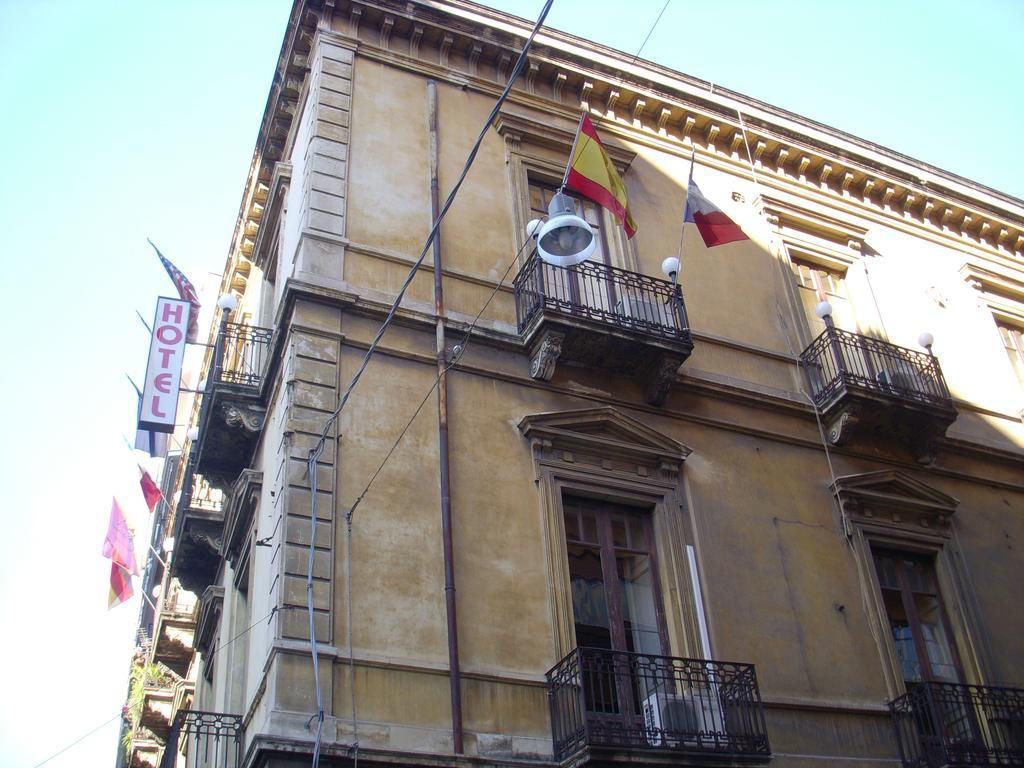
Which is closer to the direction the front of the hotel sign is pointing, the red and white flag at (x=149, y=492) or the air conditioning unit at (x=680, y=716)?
the air conditioning unit

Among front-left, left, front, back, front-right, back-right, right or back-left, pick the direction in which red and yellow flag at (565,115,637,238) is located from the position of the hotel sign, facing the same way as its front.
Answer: front-left

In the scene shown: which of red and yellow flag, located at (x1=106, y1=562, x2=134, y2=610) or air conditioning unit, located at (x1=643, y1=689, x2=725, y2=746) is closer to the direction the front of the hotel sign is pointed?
the air conditioning unit

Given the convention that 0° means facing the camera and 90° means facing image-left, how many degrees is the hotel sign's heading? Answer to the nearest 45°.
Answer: approximately 0°

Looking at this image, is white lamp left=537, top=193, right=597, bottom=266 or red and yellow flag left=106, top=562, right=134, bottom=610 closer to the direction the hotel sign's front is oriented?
the white lamp

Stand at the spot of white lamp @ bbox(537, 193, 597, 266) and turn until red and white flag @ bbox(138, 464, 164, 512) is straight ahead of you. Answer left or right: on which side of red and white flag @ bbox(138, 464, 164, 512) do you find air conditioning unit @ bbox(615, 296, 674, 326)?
right

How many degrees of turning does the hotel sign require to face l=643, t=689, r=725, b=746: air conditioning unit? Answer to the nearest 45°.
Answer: approximately 45° to its left

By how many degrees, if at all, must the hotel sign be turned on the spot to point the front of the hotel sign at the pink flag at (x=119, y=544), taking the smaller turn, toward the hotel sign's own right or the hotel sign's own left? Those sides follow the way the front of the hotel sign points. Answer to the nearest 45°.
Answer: approximately 180°

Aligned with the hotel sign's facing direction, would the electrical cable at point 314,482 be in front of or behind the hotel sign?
in front

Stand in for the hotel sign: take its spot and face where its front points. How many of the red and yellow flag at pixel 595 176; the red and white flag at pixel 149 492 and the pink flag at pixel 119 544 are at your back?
2

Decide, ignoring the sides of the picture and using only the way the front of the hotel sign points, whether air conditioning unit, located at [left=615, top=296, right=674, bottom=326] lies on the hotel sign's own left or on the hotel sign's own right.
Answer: on the hotel sign's own left

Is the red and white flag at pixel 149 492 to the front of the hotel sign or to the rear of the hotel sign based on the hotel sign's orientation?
to the rear

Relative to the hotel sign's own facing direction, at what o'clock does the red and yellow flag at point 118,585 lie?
The red and yellow flag is roughly at 6 o'clock from the hotel sign.

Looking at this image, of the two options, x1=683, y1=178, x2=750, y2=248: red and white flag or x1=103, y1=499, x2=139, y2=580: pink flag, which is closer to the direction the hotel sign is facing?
the red and white flag
